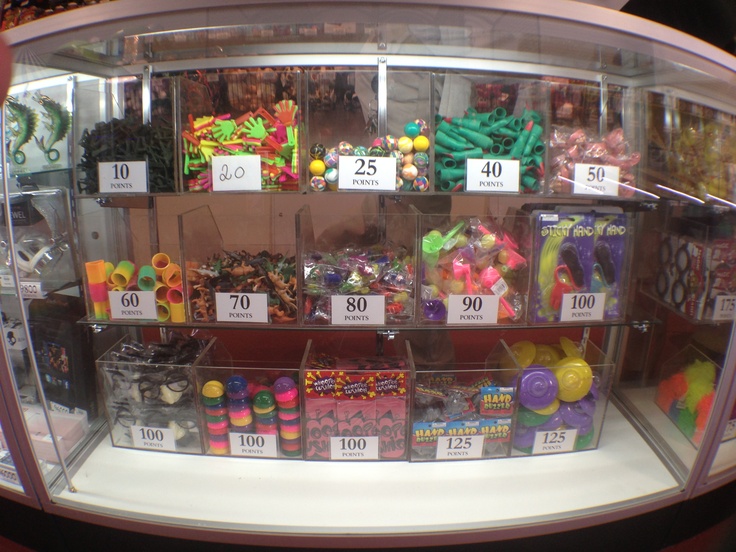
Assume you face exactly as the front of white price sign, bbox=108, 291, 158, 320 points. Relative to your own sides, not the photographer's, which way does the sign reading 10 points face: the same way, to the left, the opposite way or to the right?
the same way

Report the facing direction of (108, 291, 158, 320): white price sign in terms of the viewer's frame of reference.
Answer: facing the viewer

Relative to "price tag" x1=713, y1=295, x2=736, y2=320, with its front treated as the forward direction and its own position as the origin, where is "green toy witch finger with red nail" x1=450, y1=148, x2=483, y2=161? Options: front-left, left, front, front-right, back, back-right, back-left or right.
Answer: front-right

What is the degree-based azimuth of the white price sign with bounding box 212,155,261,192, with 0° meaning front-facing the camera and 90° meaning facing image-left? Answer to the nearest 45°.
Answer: approximately 0°

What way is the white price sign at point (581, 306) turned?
toward the camera

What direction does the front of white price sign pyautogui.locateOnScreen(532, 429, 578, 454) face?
toward the camera

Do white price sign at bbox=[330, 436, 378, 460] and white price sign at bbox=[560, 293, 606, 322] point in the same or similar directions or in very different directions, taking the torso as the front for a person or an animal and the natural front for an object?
same or similar directions

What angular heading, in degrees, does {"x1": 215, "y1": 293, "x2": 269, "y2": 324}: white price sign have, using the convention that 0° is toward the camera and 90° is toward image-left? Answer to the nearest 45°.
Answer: approximately 0°

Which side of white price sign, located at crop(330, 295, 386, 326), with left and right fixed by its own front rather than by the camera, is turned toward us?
front

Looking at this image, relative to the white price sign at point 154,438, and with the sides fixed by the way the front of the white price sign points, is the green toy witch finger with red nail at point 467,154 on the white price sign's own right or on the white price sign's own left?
on the white price sign's own left

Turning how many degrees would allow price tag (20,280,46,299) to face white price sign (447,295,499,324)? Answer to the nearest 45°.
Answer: approximately 45° to its left

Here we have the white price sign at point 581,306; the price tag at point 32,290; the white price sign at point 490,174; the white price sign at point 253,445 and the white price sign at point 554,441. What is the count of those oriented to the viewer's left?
0
